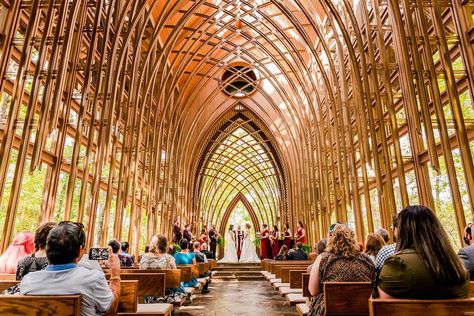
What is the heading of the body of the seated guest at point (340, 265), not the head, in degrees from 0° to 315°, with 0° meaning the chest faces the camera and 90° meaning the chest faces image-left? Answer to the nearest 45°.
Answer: approximately 180°

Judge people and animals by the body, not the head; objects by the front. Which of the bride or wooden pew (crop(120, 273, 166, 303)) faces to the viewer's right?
the bride

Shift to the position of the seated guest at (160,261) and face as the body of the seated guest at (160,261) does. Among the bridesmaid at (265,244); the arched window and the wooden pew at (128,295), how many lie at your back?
1

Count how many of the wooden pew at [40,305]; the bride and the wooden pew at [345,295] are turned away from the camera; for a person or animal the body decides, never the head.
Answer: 2

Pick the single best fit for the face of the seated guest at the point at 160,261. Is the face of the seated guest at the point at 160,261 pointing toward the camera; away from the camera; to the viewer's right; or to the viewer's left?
away from the camera

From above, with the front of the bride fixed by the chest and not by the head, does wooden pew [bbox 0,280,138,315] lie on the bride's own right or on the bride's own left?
on the bride's own right

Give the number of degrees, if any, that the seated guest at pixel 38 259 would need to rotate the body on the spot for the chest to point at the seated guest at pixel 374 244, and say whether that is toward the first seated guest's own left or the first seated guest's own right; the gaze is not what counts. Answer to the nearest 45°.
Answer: approximately 45° to the first seated guest's own right

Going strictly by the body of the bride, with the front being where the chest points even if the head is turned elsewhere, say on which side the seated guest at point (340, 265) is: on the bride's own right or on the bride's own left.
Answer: on the bride's own right

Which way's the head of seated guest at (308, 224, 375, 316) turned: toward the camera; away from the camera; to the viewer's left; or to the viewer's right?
away from the camera

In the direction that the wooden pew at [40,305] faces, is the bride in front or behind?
in front

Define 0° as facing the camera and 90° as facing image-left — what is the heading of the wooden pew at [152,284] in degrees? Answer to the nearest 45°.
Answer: approximately 180°

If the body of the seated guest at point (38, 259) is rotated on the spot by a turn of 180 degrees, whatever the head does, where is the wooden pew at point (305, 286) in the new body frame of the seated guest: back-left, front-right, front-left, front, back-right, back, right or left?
back-left

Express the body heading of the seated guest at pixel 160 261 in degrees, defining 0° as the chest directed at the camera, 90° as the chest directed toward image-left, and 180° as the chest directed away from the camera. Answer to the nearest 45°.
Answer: approximately 180°

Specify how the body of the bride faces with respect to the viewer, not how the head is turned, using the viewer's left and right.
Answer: facing to the right of the viewer

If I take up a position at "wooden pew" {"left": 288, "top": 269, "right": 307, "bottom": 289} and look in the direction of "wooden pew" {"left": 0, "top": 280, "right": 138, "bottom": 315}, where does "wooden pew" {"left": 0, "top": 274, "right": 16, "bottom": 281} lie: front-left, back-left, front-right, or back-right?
front-right

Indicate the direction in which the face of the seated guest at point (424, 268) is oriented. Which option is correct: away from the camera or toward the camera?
away from the camera

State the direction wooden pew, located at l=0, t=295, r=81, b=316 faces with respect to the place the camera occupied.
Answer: facing away from the viewer

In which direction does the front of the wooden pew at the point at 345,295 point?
away from the camera
